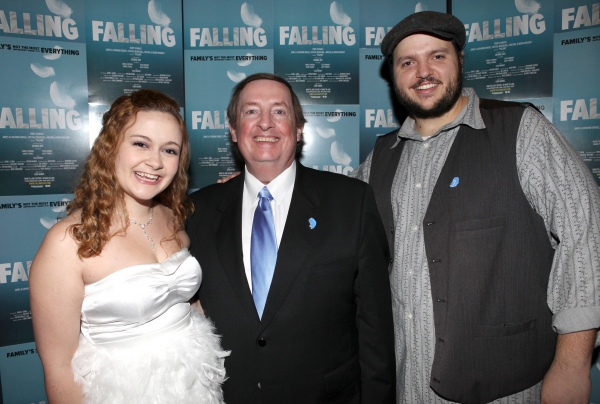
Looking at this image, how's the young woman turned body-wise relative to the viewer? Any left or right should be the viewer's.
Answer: facing the viewer and to the right of the viewer

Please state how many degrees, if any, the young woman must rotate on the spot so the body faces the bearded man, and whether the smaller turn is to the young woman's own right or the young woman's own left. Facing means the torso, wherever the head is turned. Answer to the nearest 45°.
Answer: approximately 45° to the young woman's own left

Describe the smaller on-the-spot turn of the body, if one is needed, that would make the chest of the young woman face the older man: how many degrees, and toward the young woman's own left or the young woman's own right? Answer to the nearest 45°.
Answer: approximately 45° to the young woman's own left
